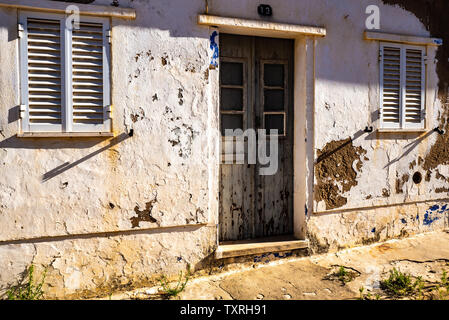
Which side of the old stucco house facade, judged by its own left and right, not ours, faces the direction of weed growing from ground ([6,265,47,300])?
right

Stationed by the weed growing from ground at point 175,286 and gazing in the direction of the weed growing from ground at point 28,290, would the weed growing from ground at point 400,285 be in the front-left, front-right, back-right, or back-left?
back-left

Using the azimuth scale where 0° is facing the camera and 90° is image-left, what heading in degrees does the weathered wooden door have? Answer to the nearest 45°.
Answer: approximately 315°

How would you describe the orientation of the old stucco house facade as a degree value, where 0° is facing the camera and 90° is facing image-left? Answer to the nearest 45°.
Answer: approximately 315°

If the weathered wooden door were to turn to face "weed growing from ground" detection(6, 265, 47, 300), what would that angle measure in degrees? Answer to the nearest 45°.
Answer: approximately 90° to its right

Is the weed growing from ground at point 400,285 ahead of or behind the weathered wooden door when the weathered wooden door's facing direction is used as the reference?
ahead
